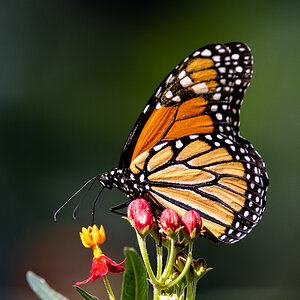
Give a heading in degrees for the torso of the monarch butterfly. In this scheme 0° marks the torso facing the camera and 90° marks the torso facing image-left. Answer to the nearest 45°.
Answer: approximately 90°
